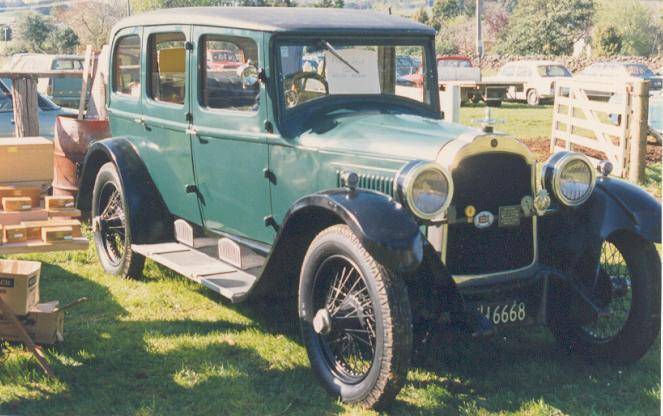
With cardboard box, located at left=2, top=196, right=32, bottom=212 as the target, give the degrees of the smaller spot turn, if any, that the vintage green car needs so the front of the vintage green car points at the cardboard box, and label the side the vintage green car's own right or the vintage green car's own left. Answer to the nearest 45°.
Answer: approximately 135° to the vintage green car's own right

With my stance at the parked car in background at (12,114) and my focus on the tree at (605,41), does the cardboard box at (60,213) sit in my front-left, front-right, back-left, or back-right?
back-right

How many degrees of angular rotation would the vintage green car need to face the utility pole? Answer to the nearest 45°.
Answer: approximately 135° to its left

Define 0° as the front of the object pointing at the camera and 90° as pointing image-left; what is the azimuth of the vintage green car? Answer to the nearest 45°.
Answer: approximately 315°
